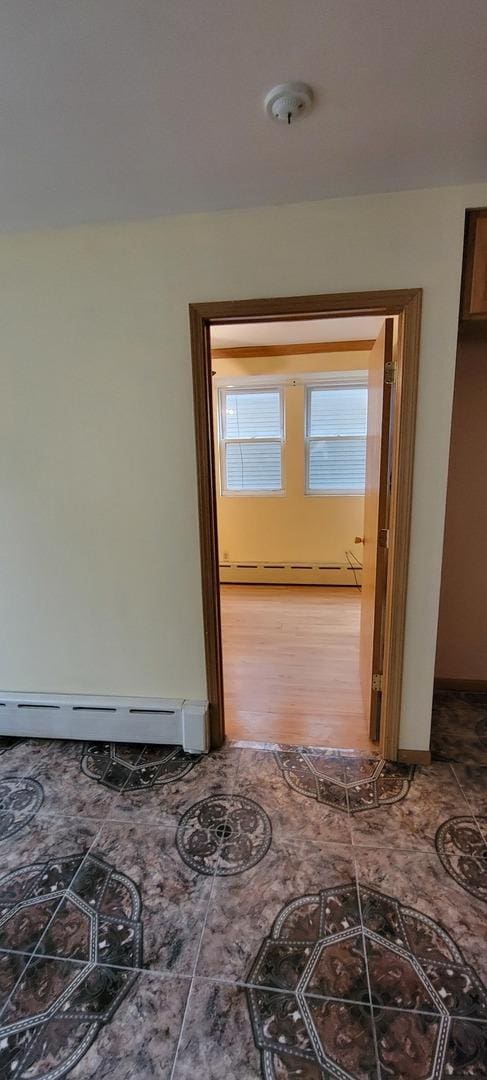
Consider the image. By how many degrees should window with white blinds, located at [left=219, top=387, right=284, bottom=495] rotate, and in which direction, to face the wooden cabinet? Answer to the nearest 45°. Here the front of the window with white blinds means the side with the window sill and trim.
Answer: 0° — it already faces it

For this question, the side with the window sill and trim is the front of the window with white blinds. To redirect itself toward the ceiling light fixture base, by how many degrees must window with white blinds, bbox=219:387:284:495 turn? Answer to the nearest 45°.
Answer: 0° — it already faces it

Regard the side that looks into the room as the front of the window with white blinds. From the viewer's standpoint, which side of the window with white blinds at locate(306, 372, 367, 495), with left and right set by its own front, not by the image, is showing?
front

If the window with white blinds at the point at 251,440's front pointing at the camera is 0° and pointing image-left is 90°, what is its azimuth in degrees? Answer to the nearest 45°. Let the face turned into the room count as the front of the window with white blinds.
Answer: approximately 0°

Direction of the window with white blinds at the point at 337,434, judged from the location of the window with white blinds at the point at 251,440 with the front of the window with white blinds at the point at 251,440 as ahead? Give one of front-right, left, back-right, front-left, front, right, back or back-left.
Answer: left

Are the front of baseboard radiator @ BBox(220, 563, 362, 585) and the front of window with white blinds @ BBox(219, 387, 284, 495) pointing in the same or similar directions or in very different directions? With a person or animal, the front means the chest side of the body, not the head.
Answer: same or similar directions

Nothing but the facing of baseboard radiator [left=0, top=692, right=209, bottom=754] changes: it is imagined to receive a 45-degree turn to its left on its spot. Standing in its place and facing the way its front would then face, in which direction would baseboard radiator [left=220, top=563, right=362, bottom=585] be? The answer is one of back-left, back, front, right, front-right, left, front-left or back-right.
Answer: left

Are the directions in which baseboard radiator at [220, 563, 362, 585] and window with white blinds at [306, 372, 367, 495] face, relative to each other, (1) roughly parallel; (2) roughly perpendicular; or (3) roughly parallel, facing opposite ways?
roughly parallel

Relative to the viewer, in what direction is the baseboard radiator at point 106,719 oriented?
toward the camera

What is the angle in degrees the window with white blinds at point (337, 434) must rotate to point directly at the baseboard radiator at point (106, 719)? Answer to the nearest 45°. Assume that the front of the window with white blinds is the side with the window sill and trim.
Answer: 0° — it already faces it

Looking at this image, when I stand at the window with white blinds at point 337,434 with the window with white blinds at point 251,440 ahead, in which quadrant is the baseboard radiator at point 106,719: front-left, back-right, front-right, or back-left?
front-left

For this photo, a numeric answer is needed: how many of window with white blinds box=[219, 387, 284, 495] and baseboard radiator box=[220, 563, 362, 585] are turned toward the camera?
2

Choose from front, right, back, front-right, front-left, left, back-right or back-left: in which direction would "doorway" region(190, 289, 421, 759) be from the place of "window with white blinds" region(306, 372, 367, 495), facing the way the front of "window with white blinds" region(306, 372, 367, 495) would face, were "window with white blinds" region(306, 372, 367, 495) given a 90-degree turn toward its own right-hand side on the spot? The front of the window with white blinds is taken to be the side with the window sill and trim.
left

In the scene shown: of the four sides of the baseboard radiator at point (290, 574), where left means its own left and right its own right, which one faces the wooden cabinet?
front

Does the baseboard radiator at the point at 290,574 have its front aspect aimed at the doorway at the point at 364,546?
yes

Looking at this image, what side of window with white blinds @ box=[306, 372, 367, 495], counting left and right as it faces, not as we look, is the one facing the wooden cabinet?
front

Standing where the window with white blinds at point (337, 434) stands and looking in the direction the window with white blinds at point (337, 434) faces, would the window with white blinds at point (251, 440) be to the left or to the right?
on its right
